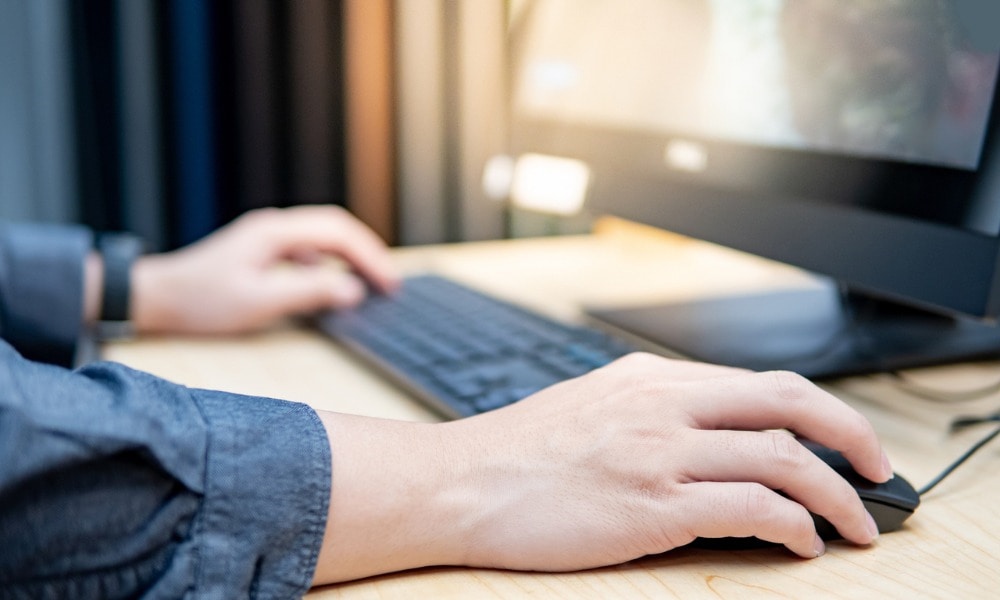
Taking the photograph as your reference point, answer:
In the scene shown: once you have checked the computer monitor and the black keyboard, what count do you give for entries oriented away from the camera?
0

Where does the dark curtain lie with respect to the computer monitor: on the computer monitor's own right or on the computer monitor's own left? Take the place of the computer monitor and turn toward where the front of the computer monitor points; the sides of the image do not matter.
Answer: on the computer monitor's own right

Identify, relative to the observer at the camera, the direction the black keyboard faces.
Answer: facing the viewer and to the left of the viewer
